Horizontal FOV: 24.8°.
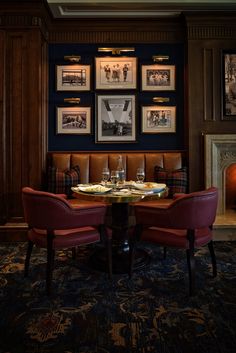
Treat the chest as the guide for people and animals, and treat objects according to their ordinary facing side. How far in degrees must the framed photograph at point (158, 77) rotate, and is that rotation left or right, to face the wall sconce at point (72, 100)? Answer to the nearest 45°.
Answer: approximately 90° to its right

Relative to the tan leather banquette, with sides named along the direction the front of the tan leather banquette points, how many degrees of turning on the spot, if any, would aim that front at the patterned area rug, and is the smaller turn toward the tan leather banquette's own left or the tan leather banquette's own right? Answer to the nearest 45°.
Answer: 0° — it already faces it

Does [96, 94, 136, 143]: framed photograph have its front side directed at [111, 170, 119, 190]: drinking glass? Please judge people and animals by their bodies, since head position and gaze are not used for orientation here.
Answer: yes

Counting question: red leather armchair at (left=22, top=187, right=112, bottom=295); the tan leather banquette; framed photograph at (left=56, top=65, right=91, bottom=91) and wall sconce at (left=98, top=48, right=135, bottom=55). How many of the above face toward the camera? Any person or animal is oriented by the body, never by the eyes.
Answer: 3

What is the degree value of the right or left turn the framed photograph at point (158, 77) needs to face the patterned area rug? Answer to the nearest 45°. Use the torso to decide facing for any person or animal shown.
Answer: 0° — it already faces it

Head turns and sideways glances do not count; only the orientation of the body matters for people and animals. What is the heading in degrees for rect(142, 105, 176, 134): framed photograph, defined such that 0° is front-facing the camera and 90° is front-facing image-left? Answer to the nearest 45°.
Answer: approximately 0°

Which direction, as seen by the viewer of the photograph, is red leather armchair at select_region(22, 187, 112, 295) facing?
facing away from the viewer and to the right of the viewer

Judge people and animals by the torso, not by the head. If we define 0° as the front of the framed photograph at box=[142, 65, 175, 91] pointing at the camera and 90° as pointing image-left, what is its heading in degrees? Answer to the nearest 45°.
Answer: approximately 0°
